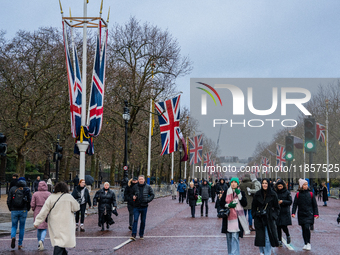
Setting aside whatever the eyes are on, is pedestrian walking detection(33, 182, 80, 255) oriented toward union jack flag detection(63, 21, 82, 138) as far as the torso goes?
yes

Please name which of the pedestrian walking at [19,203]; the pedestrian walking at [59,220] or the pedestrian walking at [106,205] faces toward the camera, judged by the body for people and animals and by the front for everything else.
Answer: the pedestrian walking at [106,205]

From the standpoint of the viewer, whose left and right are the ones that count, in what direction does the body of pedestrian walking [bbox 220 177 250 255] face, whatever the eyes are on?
facing the viewer

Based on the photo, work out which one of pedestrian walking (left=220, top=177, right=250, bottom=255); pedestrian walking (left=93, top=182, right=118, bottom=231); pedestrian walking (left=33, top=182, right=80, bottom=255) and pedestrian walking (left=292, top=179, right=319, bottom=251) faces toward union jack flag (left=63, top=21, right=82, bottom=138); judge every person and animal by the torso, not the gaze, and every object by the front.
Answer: pedestrian walking (left=33, top=182, right=80, bottom=255)

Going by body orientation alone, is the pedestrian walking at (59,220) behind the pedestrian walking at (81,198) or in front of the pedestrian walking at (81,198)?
in front

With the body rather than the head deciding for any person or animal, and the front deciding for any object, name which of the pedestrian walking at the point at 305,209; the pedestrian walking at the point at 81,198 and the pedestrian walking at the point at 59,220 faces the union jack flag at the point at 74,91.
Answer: the pedestrian walking at the point at 59,220

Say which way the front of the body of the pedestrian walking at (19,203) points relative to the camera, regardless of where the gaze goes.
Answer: away from the camera

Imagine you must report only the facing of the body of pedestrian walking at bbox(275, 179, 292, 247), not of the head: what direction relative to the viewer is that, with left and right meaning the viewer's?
facing the viewer and to the left of the viewer

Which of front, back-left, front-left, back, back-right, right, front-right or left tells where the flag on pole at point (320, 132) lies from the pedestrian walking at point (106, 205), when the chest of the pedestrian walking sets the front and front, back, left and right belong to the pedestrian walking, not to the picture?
back-left

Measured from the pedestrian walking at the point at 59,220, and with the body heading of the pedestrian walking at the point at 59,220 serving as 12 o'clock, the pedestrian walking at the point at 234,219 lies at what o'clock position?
the pedestrian walking at the point at 234,219 is roughly at 3 o'clock from the pedestrian walking at the point at 59,220.

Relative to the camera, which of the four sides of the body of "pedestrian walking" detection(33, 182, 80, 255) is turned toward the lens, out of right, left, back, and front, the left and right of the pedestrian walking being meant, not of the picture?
back

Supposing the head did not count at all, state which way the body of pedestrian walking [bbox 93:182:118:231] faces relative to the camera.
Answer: toward the camera

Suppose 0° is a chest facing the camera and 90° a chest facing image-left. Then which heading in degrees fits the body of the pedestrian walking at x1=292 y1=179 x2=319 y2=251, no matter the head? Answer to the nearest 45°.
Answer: approximately 0°

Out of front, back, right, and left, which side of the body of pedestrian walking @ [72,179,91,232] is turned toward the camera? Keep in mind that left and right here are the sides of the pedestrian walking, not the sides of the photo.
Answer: front

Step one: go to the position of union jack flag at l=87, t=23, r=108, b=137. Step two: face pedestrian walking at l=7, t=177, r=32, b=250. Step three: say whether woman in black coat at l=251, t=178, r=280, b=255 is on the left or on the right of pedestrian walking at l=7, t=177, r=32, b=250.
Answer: left

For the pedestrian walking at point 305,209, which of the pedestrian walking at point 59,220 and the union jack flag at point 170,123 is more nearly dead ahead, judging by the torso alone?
the pedestrian walking

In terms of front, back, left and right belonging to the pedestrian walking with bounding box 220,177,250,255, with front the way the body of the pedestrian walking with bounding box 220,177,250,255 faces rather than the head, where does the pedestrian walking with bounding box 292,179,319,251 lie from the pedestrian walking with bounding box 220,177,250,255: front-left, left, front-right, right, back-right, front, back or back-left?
back-left
